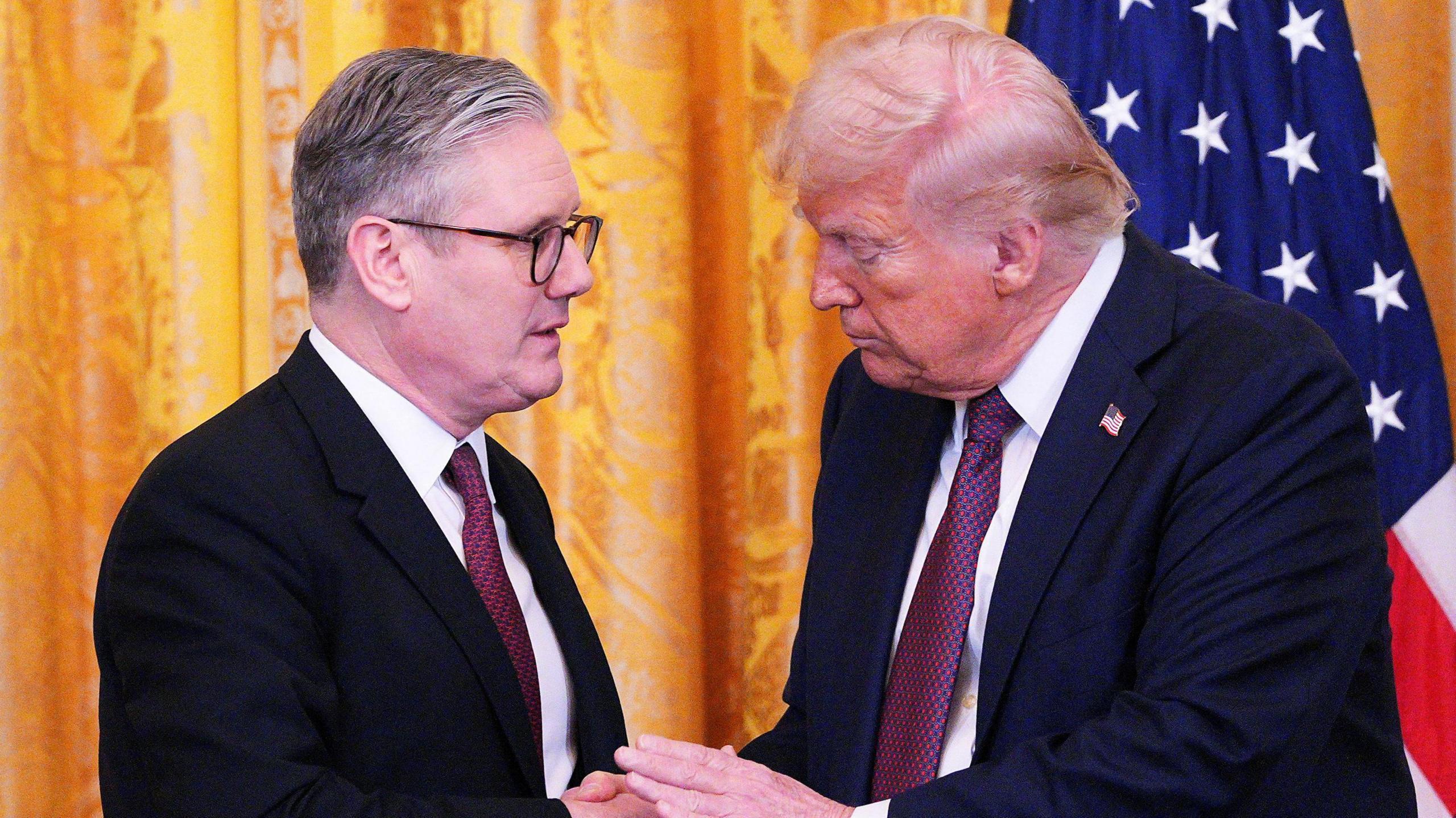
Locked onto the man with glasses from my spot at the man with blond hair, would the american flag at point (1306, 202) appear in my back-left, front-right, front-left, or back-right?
back-right

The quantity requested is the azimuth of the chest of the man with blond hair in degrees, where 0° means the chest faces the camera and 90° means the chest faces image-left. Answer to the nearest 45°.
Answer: approximately 45°

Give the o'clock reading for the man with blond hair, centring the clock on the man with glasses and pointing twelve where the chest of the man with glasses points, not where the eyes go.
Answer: The man with blond hair is roughly at 11 o'clock from the man with glasses.

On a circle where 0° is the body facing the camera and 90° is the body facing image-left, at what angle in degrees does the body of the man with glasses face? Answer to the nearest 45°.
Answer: approximately 315°

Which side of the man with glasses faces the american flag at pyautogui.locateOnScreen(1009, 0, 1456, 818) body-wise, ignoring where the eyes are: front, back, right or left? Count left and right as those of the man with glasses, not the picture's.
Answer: left

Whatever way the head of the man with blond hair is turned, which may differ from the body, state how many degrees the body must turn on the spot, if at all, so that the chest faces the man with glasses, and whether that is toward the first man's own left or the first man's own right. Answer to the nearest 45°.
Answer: approximately 45° to the first man's own right

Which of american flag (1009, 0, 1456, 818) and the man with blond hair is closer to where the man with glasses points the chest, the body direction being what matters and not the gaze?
the man with blond hair

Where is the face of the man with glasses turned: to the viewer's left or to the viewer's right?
to the viewer's right

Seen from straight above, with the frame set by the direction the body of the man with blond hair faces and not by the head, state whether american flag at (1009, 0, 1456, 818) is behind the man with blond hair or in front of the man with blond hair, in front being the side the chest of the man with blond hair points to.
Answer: behind
